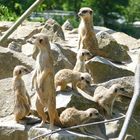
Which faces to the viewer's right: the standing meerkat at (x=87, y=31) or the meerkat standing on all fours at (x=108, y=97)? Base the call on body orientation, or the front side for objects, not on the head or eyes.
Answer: the meerkat standing on all fours

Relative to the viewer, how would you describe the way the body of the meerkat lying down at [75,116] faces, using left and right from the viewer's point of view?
facing to the right of the viewer

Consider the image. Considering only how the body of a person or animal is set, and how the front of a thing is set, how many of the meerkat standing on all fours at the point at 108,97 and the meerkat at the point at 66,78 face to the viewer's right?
2

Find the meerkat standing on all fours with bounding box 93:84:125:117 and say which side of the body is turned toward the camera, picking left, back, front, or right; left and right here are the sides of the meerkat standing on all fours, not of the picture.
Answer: right

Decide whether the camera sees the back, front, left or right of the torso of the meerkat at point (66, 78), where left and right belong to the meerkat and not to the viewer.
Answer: right

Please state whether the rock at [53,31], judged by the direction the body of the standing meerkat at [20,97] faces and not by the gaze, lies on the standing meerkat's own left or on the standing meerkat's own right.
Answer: on the standing meerkat's own left
